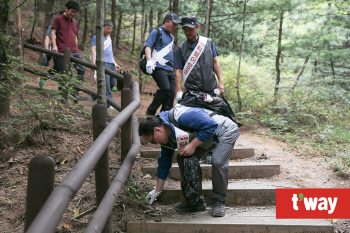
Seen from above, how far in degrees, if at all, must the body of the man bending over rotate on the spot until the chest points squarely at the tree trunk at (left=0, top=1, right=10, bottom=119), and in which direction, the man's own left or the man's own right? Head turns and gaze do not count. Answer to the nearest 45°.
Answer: approximately 45° to the man's own right

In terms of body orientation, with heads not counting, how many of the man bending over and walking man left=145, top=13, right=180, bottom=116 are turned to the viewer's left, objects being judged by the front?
1

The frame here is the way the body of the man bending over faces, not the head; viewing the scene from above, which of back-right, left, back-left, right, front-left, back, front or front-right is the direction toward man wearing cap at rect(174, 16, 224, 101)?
right

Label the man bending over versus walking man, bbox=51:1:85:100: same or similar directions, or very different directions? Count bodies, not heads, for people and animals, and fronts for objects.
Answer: very different directions

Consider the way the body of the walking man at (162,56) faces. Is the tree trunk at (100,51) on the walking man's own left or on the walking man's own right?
on the walking man's own right

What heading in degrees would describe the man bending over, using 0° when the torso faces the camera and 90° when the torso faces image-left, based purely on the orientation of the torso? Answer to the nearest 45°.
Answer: approximately 90°
